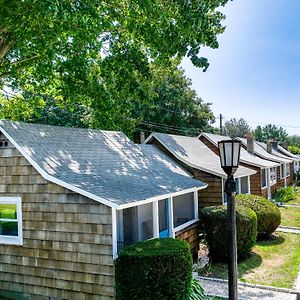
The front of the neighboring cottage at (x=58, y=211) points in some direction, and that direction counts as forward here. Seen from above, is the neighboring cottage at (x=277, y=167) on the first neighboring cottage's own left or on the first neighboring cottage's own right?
on the first neighboring cottage's own left

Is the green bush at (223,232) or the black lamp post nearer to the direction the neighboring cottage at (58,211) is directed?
the black lamp post

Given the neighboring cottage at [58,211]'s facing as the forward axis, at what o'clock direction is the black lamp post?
The black lamp post is roughly at 12 o'clock from the neighboring cottage.

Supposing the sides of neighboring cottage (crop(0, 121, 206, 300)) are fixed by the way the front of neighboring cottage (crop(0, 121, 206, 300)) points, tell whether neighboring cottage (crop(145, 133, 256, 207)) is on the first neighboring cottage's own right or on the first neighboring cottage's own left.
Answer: on the first neighboring cottage's own left

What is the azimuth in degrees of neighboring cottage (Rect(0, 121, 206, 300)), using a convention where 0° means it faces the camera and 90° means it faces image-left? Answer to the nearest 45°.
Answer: approximately 315°

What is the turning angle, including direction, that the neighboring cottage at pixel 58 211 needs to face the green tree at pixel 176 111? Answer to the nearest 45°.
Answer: approximately 135° to its left

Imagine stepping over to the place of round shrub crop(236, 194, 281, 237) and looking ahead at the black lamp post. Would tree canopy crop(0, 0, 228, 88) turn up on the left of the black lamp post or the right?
right

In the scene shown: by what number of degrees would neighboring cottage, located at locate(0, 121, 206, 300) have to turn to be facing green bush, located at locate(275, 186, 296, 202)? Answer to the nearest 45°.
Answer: approximately 90° to its left
